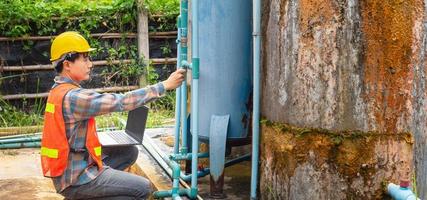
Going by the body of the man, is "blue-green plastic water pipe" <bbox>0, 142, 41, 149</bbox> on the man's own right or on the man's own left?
on the man's own left

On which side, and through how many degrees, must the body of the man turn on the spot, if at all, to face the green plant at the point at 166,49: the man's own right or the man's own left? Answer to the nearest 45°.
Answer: approximately 90° to the man's own left

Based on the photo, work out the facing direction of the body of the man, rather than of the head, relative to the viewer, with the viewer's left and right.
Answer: facing to the right of the viewer

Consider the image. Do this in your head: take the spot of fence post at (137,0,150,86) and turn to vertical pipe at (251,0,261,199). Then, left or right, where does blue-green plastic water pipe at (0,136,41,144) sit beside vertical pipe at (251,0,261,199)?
right

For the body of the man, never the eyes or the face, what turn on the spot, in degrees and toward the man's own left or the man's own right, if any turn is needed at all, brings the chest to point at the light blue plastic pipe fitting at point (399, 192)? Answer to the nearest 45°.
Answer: approximately 45° to the man's own right

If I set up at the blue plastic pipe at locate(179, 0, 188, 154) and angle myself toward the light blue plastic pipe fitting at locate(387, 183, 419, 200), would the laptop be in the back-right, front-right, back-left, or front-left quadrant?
back-right

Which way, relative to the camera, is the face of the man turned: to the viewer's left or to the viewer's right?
to the viewer's right

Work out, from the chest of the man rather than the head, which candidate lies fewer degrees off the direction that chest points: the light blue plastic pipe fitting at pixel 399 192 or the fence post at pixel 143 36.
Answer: the light blue plastic pipe fitting

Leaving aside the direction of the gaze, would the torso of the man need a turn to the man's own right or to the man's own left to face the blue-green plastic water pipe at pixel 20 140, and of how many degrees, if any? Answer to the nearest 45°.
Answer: approximately 90° to the man's own left

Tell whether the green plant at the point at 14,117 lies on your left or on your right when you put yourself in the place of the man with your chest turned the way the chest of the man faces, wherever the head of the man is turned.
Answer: on your left
